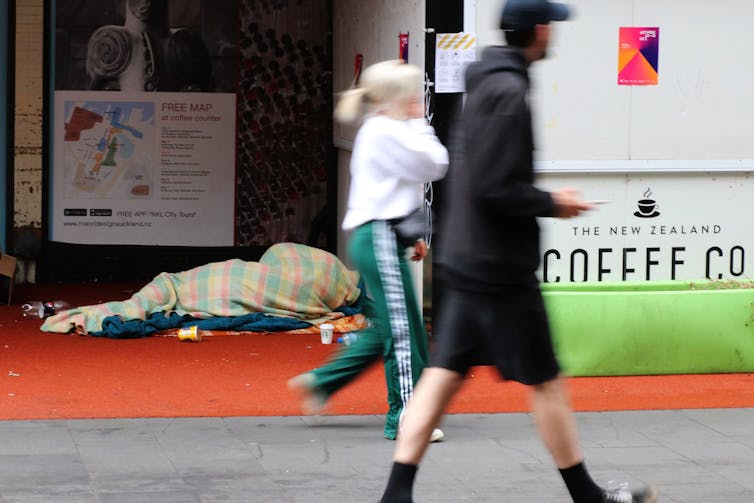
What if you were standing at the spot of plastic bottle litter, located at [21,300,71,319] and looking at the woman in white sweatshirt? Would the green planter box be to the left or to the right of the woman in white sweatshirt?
left

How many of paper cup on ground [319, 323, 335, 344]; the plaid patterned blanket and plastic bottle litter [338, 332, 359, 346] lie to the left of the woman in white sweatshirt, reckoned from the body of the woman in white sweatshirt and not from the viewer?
3

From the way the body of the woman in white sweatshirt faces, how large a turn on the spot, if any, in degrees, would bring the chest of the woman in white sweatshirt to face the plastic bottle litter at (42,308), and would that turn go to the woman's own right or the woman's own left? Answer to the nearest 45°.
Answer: approximately 135° to the woman's own left

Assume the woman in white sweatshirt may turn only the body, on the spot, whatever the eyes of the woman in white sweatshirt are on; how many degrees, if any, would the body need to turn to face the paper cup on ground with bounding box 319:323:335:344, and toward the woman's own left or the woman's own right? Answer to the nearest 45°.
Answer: approximately 90° to the woman's own left

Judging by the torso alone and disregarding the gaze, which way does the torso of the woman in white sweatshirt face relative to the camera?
to the viewer's right

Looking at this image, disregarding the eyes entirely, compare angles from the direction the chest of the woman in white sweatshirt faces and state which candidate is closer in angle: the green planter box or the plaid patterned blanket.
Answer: the green planter box

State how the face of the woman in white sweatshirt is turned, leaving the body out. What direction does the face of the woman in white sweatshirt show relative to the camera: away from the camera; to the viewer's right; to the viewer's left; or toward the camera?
to the viewer's right

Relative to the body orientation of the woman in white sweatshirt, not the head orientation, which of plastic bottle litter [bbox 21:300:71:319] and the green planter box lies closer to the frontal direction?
the green planter box

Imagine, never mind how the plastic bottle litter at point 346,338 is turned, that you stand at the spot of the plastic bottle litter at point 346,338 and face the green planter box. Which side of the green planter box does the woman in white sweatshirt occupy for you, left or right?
right

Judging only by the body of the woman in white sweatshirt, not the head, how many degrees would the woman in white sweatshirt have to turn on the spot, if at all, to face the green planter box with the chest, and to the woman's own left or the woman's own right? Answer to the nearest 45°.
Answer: approximately 45° to the woman's own left

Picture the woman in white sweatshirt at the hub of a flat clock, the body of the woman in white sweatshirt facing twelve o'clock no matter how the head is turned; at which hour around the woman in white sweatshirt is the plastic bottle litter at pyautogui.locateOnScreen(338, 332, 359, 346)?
The plastic bottle litter is roughly at 9 o'clock from the woman in white sweatshirt.
